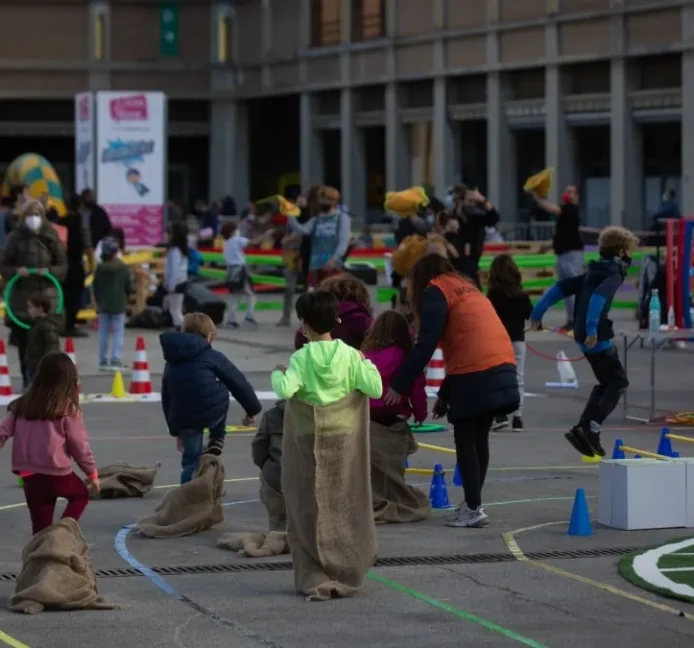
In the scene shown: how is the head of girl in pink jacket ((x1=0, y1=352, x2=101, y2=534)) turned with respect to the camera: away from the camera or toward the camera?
away from the camera

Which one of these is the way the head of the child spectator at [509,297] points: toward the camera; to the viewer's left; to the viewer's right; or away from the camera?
away from the camera

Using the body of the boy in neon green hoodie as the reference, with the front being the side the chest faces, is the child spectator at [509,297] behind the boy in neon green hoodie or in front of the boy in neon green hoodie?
in front

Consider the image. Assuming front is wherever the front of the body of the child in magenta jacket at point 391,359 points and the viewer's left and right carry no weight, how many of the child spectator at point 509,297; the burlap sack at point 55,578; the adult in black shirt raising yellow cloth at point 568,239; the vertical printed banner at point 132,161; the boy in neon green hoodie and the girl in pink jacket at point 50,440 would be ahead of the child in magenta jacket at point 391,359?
3

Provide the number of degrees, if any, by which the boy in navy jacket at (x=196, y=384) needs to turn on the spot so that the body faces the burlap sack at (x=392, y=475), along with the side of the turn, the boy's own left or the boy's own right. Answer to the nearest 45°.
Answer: approximately 45° to the boy's own right

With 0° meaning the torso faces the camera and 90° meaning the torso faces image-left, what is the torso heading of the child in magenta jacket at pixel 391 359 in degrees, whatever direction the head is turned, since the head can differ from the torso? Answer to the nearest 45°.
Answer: approximately 180°

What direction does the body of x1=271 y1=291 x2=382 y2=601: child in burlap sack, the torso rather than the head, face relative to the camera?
away from the camera

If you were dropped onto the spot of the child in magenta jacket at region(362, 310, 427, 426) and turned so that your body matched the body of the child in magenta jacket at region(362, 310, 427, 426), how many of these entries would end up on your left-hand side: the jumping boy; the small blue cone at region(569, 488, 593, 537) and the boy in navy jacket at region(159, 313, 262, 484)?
1

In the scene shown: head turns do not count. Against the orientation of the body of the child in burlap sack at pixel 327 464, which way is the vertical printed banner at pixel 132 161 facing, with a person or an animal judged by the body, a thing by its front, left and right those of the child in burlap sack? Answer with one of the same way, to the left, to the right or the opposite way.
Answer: the opposite way

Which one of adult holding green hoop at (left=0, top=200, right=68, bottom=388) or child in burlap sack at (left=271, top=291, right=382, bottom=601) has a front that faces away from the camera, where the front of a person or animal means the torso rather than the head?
the child in burlap sack

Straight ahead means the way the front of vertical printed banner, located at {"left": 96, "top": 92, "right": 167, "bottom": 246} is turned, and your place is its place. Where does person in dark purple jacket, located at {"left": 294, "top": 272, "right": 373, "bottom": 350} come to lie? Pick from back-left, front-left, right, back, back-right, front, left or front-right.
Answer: front

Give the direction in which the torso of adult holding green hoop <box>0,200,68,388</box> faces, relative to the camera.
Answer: toward the camera

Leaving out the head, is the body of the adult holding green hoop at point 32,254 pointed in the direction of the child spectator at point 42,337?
yes

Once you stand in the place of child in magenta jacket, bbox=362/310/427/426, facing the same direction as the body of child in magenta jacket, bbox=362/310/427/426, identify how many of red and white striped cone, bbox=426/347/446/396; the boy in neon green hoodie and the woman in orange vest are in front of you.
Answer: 1

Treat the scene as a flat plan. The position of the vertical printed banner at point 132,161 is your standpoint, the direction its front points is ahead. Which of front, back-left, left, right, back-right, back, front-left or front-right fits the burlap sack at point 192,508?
front

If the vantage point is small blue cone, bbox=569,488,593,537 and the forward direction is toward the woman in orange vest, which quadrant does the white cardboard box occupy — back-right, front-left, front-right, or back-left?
back-right
